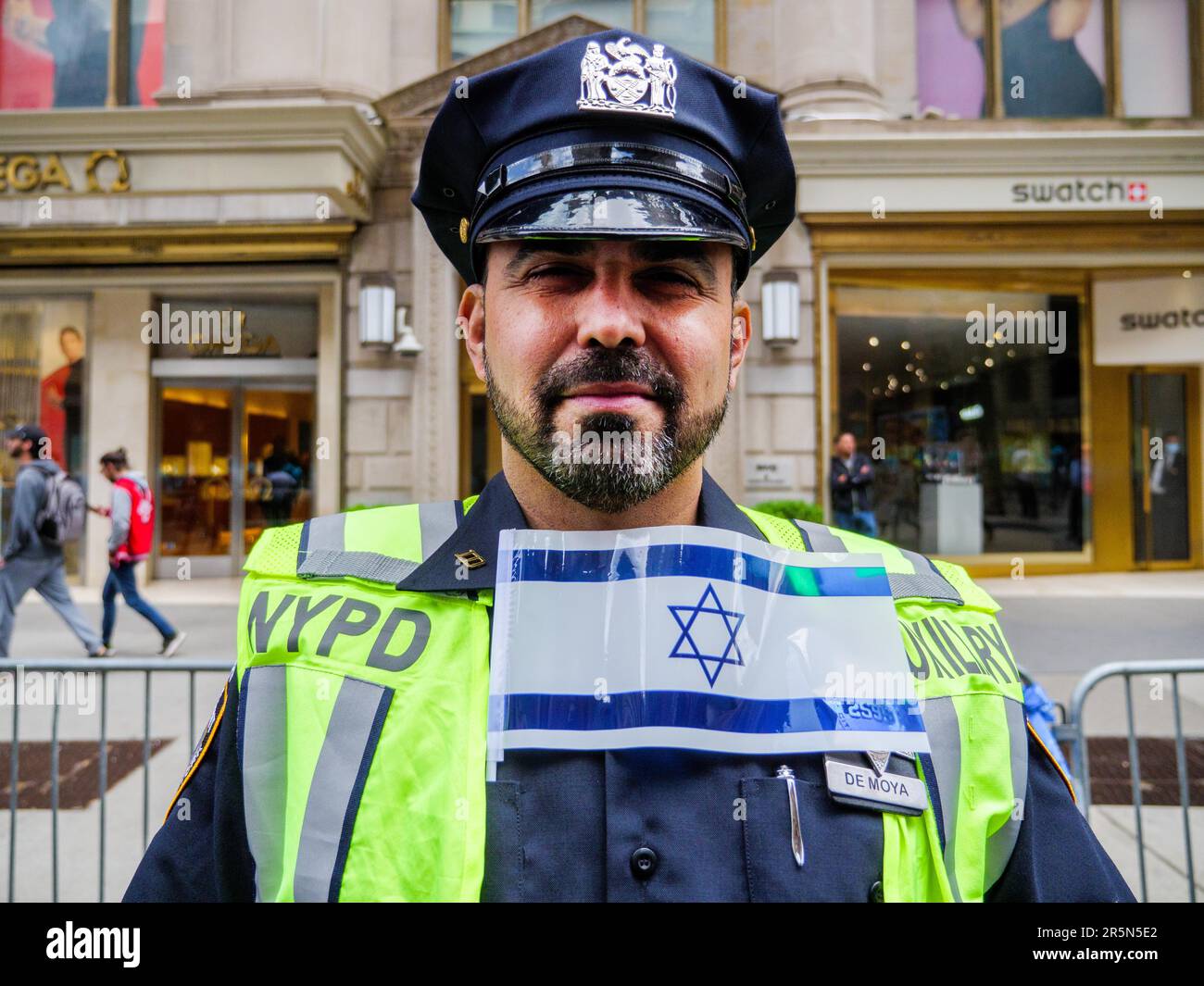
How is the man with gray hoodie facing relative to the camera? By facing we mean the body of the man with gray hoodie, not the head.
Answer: to the viewer's left

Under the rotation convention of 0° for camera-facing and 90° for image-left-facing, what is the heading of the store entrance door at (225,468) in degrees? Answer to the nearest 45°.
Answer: approximately 0°

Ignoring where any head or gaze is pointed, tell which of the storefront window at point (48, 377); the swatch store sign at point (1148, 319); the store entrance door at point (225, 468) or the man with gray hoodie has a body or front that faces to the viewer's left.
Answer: the man with gray hoodie

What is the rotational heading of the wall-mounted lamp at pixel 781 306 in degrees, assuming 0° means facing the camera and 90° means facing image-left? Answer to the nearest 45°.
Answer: approximately 0°

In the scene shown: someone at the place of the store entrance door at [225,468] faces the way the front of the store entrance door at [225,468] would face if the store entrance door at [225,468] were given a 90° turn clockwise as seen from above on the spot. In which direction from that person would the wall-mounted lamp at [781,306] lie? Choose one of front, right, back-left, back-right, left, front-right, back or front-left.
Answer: back-left

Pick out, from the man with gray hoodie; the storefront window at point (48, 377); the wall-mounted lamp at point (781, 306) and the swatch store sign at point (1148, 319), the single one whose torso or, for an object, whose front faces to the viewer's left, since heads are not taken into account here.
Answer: the man with gray hoodie

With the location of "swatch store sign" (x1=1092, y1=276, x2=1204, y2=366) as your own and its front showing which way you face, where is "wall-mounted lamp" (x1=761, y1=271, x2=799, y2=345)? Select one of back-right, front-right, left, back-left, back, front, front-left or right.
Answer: front-right

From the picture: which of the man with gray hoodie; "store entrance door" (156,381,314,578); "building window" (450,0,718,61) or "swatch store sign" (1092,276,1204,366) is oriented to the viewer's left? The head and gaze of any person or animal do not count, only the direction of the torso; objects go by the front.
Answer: the man with gray hoodie

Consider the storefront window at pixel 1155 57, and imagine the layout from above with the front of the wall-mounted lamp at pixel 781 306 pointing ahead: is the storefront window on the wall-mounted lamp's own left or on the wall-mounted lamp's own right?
on the wall-mounted lamp's own left

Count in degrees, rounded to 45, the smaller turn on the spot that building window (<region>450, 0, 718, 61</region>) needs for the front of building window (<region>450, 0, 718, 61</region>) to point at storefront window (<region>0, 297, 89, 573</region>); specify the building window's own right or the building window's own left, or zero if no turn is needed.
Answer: approximately 90° to the building window's own right

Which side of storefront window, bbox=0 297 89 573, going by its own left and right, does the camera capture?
front

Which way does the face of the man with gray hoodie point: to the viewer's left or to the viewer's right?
to the viewer's left

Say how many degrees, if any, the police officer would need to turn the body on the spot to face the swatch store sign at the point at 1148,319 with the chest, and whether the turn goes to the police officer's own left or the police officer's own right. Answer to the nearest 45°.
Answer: approximately 135° to the police officer's own left
